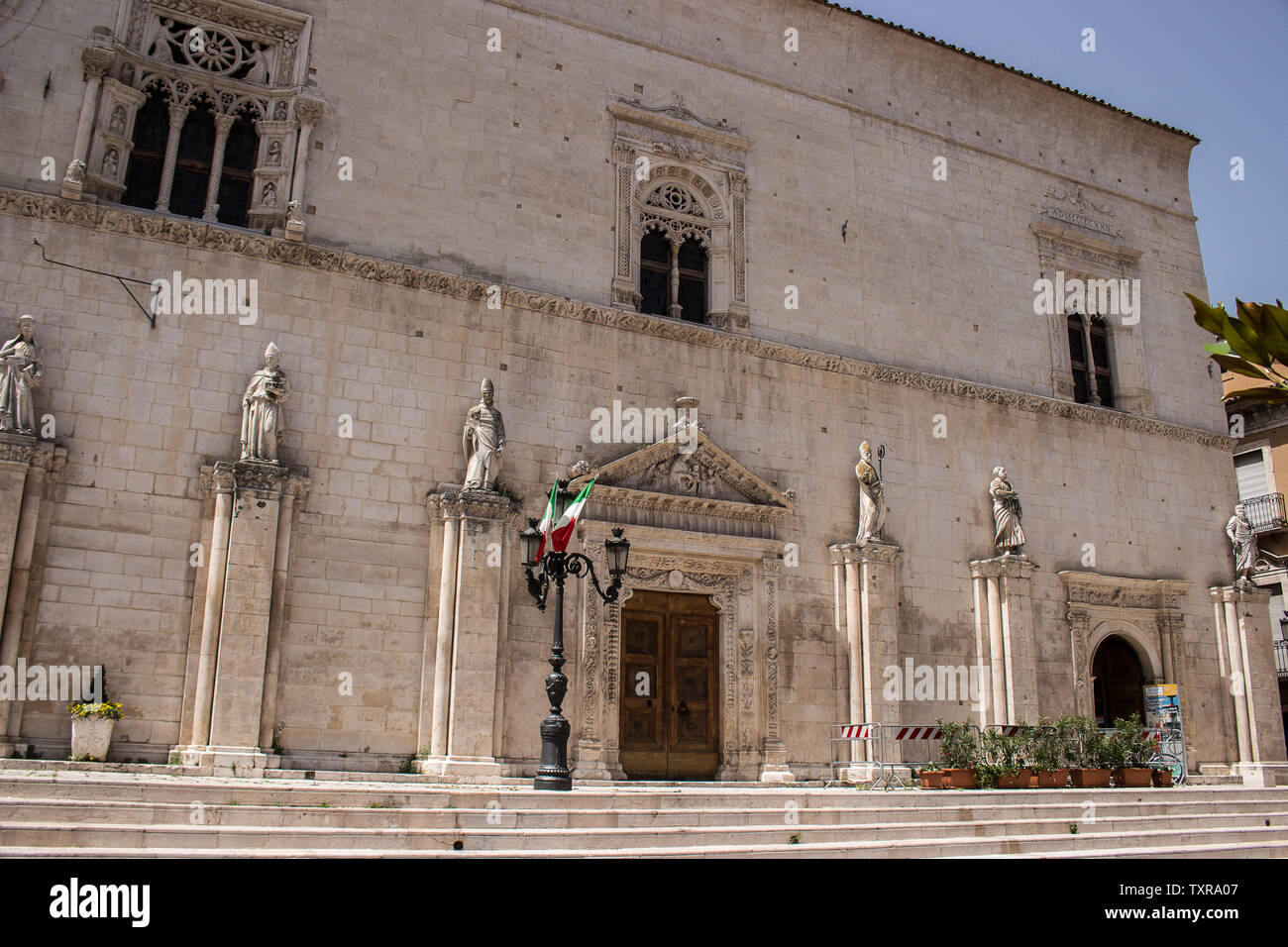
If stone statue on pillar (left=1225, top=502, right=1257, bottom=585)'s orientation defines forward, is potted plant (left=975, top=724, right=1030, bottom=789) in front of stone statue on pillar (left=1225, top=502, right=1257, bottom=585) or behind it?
in front

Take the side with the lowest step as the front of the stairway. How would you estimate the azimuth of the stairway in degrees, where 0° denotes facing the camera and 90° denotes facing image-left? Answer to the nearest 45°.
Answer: approximately 0°

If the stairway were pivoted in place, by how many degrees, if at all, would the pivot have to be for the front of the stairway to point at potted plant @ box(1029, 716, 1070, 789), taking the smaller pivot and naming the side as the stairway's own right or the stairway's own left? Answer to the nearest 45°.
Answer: approximately 135° to the stairway's own left

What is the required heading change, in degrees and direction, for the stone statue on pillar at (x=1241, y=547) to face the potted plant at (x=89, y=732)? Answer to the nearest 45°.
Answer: approximately 45° to its right

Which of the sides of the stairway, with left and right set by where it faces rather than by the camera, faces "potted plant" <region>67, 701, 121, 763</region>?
right

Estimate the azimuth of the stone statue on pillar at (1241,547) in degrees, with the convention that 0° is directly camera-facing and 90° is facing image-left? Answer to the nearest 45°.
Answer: approximately 0°

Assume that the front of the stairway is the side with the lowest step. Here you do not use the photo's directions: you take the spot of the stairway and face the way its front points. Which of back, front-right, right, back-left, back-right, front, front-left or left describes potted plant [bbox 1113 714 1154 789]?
back-left

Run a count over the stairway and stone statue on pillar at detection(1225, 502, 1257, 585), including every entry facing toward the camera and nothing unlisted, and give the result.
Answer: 2

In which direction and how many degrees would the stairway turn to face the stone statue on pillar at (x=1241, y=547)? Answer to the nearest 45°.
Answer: approximately 135° to its left
